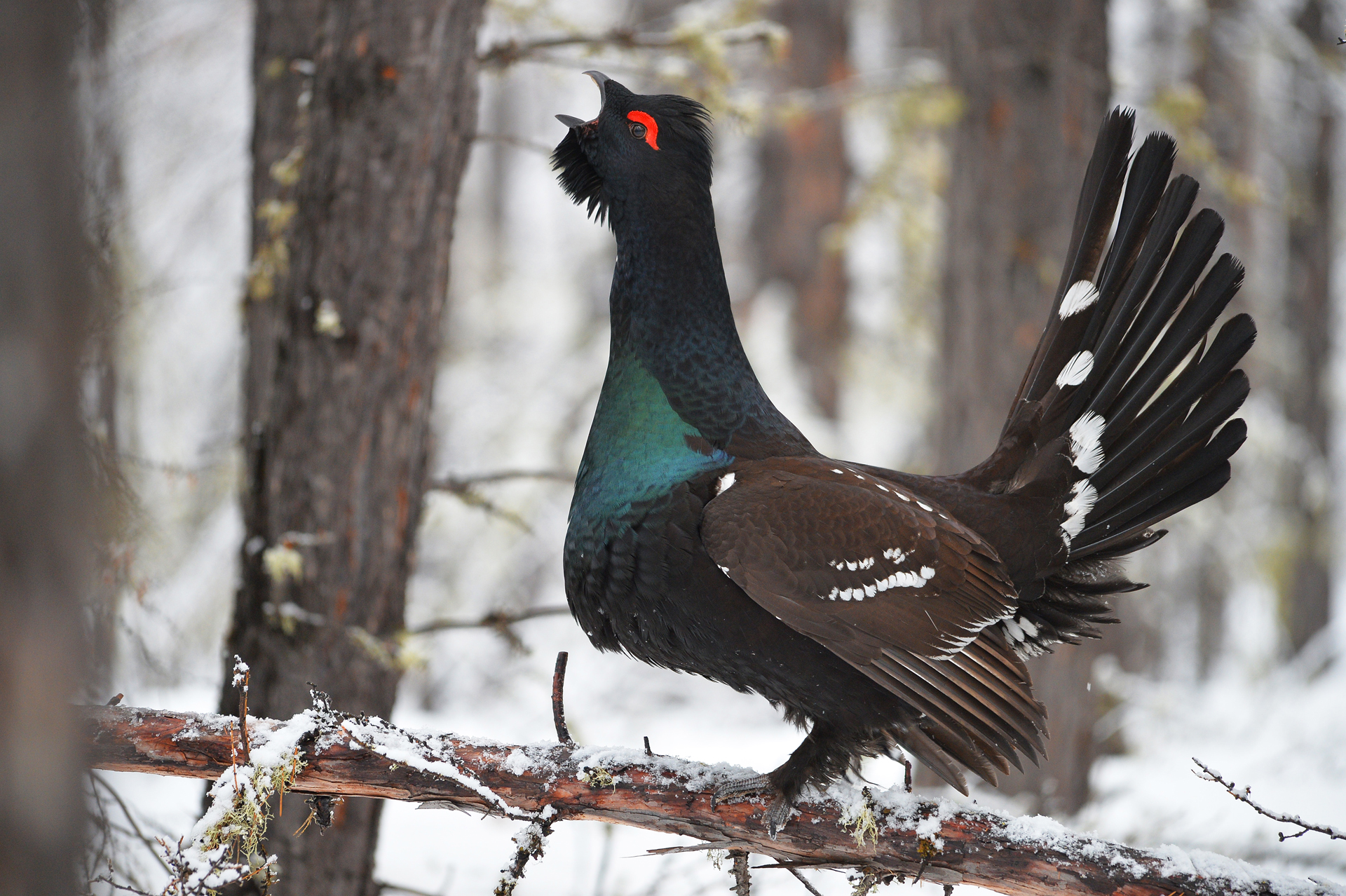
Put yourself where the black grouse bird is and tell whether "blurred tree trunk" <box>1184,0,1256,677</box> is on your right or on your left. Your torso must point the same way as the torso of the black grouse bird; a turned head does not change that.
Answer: on your right

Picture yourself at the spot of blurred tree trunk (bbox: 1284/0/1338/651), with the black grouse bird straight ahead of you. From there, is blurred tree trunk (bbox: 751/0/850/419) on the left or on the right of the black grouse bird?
right

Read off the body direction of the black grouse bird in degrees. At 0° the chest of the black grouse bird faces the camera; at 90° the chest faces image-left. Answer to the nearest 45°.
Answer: approximately 90°

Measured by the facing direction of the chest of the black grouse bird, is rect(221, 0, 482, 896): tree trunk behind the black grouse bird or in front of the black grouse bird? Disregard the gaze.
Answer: in front

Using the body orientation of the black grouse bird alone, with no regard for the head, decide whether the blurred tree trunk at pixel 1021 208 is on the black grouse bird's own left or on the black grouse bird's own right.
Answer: on the black grouse bird's own right

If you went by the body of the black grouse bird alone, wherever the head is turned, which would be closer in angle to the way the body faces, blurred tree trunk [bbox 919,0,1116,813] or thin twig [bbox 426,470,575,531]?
the thin twig

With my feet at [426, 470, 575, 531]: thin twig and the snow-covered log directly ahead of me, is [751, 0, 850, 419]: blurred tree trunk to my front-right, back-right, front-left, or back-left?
back-left

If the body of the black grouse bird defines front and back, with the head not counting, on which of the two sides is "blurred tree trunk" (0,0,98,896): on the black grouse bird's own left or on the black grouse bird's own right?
on the black grouse bird's own left

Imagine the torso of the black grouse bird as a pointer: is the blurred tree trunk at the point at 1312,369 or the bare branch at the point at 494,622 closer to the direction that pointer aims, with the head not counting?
the bare branch
